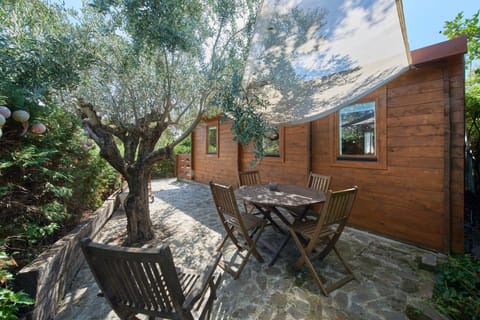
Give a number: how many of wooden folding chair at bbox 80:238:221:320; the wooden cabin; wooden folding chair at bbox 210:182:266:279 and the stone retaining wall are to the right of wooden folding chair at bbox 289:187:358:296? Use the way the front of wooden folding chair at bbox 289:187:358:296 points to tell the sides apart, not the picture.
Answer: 1

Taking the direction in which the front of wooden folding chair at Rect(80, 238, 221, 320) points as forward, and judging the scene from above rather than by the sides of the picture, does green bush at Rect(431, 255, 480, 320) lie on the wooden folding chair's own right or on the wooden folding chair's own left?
on the wooden folding chair's own right

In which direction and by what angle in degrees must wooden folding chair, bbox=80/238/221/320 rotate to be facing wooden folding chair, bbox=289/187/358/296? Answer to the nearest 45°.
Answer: approximately 45° to its right

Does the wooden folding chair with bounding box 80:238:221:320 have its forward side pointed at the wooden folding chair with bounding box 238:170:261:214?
yes

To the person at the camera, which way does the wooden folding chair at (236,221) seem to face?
facing away from the viewer and to the right of the viewer

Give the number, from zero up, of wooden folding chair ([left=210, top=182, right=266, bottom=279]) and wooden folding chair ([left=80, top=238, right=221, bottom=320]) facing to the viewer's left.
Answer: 0

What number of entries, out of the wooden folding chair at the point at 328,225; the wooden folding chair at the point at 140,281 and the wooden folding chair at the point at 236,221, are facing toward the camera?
0

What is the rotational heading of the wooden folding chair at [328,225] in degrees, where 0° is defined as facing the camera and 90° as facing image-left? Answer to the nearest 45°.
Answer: approximately 135°

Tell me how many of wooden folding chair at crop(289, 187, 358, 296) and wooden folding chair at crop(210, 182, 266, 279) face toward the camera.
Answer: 0

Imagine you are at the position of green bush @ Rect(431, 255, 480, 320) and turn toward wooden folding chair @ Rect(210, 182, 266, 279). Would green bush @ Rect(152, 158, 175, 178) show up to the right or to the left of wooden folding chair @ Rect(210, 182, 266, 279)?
right

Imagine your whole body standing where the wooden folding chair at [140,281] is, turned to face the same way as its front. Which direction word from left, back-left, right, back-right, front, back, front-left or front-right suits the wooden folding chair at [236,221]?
front

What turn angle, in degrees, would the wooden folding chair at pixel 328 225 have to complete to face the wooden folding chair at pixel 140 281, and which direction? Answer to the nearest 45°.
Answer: approximately 90° to its left

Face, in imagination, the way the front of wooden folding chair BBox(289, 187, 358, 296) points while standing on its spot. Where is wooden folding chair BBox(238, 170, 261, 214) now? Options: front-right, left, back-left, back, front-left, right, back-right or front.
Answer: front

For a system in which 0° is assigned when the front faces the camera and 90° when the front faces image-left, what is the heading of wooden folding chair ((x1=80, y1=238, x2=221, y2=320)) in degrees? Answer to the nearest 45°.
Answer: approximately 225°

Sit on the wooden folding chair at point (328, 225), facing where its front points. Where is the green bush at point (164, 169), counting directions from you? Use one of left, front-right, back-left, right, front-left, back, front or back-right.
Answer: front
